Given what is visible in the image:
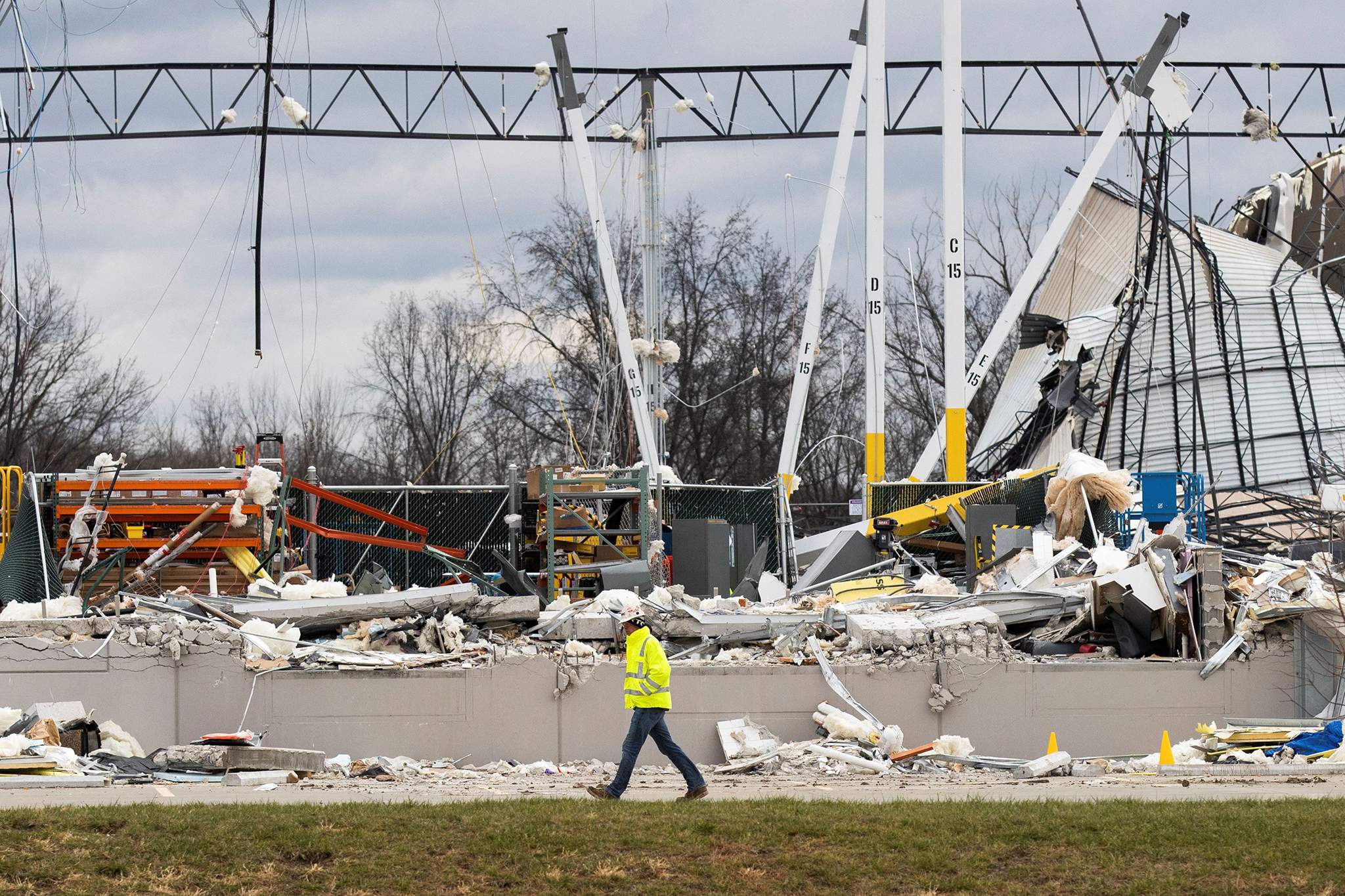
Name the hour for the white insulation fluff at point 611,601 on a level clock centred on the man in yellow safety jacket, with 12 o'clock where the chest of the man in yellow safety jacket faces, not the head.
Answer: The white insulation fluff is roughly at 3 o'clock from the man in yellow safety jacket.

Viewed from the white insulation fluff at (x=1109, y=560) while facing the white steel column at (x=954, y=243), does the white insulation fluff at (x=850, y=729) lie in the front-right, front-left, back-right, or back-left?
back-left

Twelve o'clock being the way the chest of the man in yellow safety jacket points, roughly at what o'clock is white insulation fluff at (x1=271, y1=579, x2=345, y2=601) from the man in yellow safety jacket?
The white insulation fluff is roughly at 2 o'clock from the man in yellow safety jacket.

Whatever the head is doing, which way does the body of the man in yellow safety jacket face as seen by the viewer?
to the viewer's left

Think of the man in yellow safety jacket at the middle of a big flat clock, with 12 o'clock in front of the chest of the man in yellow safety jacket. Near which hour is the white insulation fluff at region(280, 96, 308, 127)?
The white insulation fluff is roughly at 2 o'clock from the man in yellow safety jacket.

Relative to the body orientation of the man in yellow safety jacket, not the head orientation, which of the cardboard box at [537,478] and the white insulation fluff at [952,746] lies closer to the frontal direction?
the cardboard box
